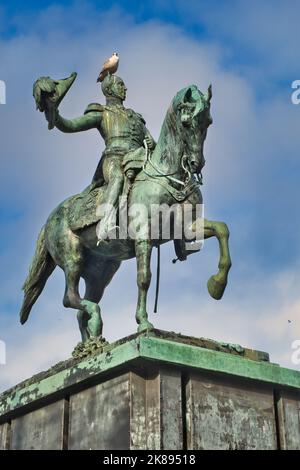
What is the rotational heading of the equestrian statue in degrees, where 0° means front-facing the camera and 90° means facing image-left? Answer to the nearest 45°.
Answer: approximately 315°

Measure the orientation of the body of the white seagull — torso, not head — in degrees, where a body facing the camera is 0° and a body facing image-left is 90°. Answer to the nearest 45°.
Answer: approximately 270°
